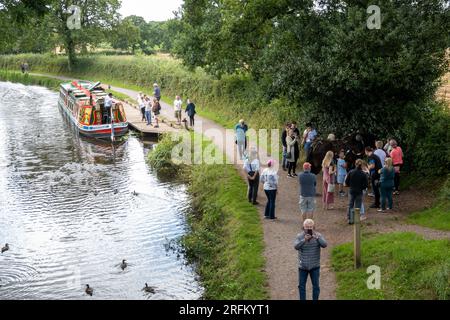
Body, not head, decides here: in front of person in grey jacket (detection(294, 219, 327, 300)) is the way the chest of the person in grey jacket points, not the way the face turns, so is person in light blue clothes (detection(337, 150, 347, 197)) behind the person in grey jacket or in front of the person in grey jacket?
behind

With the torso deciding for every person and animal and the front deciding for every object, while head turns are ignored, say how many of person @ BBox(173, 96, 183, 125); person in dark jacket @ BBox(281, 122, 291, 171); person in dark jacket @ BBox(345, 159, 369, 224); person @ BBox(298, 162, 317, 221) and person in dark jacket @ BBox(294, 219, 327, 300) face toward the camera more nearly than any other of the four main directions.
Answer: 2

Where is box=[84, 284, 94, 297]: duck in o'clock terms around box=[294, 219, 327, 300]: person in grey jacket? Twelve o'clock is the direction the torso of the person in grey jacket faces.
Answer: The duck is roughly at 4 o'clock from the person in grey jacket.

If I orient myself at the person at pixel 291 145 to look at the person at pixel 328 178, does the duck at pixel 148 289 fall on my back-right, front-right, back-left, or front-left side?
front-right

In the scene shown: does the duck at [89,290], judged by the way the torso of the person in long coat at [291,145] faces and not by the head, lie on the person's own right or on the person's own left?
on the person's own right

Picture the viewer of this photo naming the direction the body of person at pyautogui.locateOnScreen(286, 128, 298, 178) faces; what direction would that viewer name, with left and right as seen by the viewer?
facing the viewer and to the right of the viewer

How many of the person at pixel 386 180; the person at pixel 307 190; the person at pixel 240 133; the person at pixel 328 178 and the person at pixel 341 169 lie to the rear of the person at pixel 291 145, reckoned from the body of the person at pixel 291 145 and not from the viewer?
1

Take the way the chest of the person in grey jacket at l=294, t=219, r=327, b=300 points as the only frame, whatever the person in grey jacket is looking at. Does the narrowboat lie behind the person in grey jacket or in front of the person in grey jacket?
behind

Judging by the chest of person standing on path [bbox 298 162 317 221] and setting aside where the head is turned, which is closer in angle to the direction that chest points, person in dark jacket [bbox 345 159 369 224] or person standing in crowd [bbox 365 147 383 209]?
the person standing in crowd

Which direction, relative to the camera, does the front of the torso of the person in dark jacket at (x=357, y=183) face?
away from the camera

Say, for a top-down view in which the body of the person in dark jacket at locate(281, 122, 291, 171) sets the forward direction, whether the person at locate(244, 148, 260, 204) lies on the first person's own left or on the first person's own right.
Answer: on the first person's own right

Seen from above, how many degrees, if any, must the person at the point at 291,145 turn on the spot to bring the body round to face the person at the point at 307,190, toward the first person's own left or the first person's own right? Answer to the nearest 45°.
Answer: approximately 45° to the first person's own right

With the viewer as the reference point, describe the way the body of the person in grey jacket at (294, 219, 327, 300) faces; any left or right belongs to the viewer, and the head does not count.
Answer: facing the viewer

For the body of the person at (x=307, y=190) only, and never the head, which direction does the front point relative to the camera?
away from the camera

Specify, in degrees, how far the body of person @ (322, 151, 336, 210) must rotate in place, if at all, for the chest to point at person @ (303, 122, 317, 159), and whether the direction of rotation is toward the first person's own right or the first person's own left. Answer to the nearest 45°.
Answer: approximately 45° to the first person's own left
